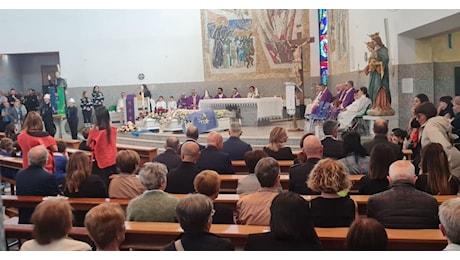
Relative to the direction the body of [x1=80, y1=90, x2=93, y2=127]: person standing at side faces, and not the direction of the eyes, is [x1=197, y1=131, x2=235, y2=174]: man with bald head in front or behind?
in front

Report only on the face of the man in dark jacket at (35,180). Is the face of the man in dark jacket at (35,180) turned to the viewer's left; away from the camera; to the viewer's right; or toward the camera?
away from the camera

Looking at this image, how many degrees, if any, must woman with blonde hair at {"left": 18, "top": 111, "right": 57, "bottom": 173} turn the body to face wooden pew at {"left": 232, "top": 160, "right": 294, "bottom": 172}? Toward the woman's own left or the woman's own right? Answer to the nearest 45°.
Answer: approximately 90° to the woman's own right

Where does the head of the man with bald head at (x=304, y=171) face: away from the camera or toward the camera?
away from the camera

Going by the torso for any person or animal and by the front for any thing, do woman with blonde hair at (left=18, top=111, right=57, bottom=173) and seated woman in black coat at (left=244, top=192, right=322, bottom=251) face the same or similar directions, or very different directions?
same or similar directions

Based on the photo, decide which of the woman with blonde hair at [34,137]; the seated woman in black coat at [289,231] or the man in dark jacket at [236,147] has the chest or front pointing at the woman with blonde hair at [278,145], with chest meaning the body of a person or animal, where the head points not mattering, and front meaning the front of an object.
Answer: the seated woman in black coat

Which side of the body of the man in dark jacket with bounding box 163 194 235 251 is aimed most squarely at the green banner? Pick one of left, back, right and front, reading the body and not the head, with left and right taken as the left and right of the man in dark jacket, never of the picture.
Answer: front

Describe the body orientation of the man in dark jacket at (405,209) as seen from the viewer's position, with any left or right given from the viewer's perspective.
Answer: facing away from the viewer

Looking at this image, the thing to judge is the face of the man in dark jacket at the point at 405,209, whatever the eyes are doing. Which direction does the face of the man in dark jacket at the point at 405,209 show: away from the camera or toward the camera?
away from the camera

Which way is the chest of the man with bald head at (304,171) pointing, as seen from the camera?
away from the camera

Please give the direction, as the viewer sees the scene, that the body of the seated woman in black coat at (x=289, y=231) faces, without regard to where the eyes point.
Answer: away from the camera

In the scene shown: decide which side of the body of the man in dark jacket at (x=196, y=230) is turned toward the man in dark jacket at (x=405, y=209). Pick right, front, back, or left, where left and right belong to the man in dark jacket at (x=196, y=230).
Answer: right

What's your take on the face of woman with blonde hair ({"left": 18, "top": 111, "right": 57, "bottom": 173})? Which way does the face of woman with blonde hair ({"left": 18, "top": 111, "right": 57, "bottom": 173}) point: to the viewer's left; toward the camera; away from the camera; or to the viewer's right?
away from the camera

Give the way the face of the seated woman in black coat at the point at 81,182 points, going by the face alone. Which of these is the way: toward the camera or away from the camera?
away from the camera

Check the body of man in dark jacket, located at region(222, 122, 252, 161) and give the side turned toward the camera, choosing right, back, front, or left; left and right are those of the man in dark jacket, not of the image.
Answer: back

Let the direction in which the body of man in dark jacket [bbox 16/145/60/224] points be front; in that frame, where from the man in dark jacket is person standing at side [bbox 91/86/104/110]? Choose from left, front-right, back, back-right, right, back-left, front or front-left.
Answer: front

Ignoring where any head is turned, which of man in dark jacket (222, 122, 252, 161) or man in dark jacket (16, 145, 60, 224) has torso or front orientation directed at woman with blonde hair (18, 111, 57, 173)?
man in dark jacket (16, 145, 60, 224)

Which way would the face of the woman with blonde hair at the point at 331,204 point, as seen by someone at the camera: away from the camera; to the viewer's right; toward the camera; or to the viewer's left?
away from the camera

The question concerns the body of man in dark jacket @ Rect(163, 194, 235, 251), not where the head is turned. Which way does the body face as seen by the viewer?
away from the camera
